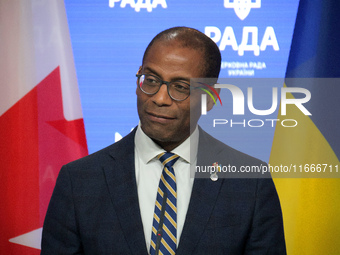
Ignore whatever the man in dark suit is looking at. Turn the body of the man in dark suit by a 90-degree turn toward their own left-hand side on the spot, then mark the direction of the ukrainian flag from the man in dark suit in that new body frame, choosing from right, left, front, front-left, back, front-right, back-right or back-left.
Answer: front-left

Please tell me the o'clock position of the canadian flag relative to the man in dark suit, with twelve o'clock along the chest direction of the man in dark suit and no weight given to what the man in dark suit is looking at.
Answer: The canadian flag is roughly at 5 o'clock from the man in dark suit.

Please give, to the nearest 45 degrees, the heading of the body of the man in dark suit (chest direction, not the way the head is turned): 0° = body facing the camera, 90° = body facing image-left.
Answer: approximately 0°
